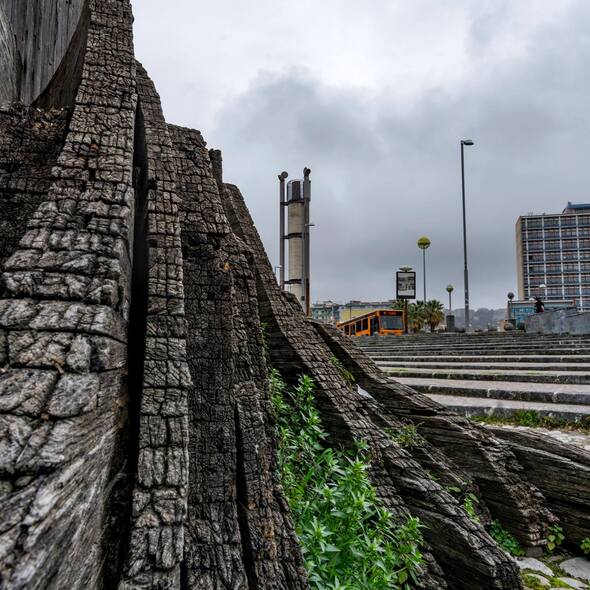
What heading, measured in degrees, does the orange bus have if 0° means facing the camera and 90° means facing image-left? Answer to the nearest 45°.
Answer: approximately 315°

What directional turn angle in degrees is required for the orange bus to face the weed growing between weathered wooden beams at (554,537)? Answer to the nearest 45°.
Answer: approximately 45° to its right

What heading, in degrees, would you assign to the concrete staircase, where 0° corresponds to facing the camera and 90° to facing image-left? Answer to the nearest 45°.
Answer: approximately 0°

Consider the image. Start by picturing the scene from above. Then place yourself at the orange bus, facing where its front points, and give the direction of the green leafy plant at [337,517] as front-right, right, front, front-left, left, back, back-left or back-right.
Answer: front-right
